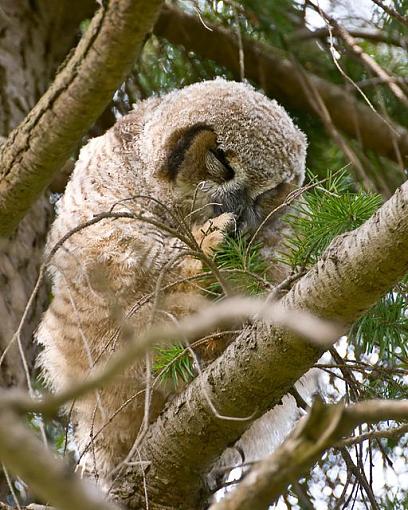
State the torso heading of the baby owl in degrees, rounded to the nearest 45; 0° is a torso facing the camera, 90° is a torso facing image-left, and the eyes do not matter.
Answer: approximately 315°

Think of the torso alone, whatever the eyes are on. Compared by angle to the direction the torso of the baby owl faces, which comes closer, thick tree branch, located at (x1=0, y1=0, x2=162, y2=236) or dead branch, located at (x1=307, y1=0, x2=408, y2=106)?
the dead branch
